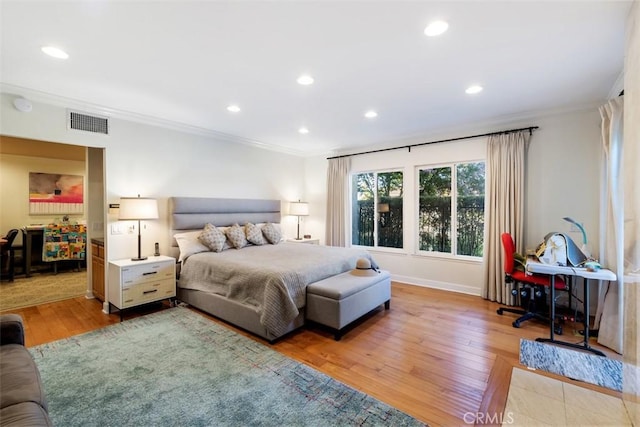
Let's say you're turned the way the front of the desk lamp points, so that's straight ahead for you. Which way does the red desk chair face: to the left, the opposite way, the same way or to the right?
the opposite way

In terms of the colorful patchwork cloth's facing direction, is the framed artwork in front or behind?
behind

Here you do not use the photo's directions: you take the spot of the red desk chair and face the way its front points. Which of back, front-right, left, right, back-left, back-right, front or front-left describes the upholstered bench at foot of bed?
back-right

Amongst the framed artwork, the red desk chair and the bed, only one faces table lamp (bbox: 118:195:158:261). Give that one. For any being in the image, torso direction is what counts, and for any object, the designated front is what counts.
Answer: the framed artwork

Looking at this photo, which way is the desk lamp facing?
to the viewer's left

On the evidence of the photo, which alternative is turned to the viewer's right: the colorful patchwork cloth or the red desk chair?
the red desk chair

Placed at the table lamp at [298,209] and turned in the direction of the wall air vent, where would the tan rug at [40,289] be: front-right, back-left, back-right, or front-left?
front-right

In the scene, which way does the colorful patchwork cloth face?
toward the camera

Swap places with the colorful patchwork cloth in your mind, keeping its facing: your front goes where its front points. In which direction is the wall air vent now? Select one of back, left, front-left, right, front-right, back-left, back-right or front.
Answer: front

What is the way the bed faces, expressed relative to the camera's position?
facing the viewer and to the right of the viewer

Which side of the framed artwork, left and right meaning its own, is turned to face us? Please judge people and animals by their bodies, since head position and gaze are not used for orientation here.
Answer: front

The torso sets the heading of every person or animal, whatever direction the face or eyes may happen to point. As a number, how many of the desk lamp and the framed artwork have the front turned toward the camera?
1

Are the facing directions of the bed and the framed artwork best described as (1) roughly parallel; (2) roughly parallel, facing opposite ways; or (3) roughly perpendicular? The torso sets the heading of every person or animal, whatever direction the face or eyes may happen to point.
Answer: roughly parallel

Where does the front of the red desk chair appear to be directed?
to the viewer's right

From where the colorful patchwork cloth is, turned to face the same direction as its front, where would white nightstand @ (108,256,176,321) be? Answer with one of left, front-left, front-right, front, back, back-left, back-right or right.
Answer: front
